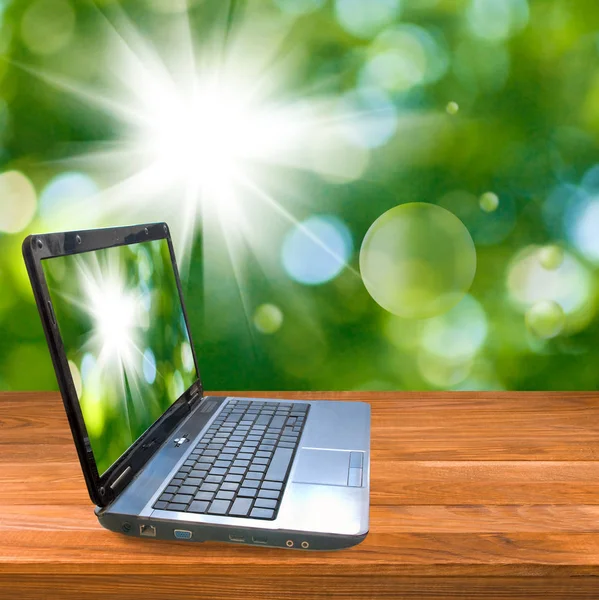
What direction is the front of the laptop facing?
to the viewer's right
